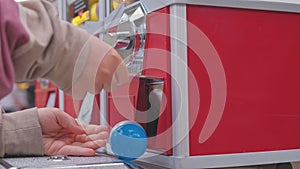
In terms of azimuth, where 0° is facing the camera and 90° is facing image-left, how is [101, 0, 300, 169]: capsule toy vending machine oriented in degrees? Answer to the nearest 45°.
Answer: approximately 45°

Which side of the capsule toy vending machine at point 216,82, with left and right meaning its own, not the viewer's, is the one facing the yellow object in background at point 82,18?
right
